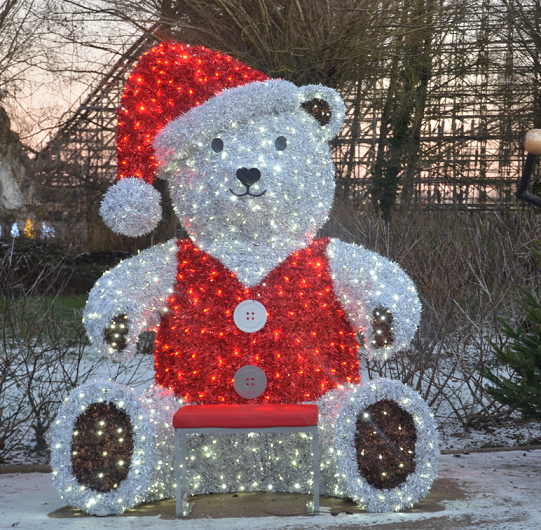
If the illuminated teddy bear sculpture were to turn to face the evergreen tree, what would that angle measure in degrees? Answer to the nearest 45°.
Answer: approximately 90° to its left

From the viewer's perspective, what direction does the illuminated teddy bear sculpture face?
toward the camera
